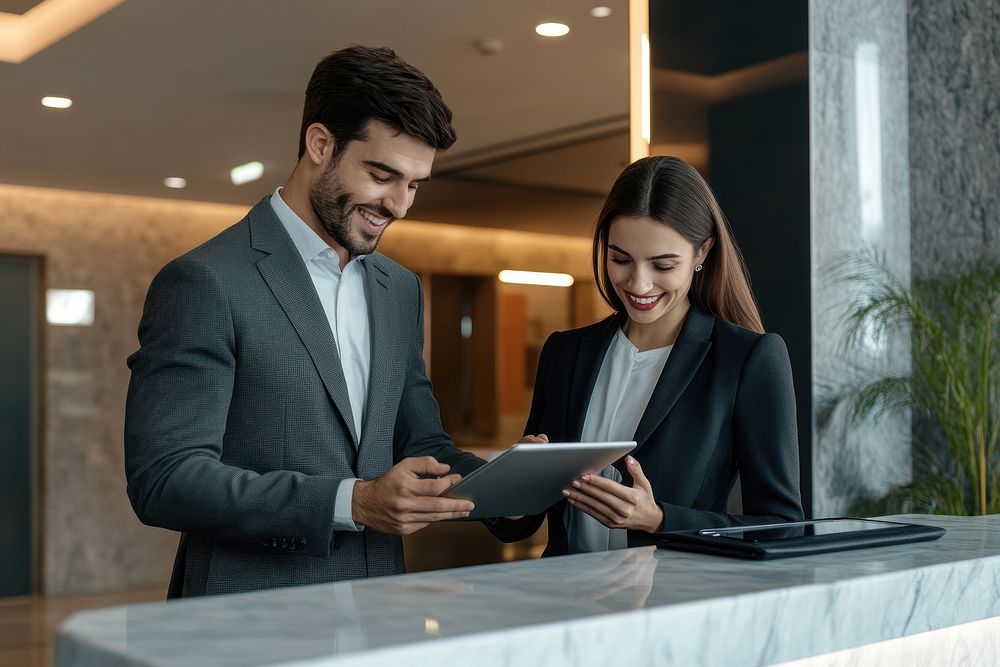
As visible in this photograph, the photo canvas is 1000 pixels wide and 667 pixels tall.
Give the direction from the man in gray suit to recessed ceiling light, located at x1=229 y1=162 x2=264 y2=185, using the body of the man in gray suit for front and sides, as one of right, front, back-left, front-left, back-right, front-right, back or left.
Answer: back-left

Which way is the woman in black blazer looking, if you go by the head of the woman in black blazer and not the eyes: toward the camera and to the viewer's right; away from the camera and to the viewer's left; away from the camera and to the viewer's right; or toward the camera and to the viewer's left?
toward the camera and to the viewer's left

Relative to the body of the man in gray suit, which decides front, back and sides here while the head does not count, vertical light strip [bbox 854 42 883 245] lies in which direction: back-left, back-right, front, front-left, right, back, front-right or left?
left

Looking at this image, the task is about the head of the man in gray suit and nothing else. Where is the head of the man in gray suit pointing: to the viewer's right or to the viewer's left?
to the viewer's right

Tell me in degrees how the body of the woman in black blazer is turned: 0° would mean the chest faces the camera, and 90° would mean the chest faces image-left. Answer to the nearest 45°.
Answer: approximately 45°

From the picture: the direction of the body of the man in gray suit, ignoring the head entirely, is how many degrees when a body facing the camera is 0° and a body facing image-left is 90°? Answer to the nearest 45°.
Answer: approximately 315°

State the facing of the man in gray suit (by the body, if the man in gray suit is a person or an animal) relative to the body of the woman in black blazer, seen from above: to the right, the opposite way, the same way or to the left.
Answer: to the left

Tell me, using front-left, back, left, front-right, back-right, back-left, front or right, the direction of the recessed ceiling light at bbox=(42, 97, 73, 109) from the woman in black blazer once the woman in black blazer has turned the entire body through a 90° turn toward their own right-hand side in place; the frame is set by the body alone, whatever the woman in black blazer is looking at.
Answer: front

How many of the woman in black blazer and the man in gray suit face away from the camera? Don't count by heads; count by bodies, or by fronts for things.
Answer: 0

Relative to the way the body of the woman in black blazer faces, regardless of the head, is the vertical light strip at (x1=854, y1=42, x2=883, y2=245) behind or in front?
behind

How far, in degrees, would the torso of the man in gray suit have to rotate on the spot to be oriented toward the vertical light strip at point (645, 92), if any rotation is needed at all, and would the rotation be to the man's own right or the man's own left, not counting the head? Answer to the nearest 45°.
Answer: approximately 90° to the man's own left
